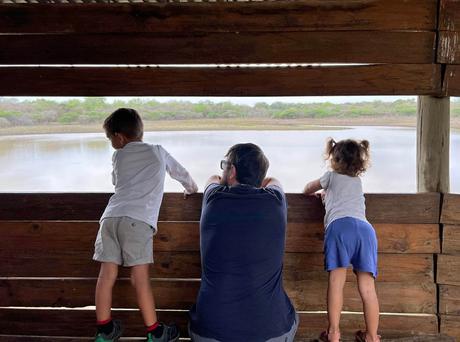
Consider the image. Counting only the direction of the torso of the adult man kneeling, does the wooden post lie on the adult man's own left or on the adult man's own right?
on the adult man's own right

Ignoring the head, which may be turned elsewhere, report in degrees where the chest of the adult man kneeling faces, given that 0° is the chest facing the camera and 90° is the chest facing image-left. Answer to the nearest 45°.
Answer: approximately 180°

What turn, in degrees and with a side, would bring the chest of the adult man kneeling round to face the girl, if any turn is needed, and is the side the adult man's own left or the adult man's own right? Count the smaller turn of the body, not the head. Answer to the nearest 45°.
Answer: approximately 45° to the adult man's own right

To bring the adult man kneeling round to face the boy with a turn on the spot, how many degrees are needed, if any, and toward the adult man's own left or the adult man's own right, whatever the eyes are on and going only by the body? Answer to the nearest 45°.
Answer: approximately 45° to the adult man's own left

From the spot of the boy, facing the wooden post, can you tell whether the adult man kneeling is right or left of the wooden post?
right

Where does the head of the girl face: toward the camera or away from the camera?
away from the camera
